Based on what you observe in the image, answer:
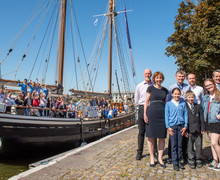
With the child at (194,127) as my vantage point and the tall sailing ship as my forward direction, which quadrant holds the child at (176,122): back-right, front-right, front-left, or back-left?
front-left

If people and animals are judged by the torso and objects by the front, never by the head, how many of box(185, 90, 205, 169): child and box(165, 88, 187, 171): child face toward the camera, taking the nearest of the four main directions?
2

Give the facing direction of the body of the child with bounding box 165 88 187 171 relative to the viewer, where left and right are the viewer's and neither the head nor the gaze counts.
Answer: facing the viewer

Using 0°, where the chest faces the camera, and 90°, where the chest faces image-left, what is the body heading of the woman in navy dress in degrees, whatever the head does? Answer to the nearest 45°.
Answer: approximately 0°

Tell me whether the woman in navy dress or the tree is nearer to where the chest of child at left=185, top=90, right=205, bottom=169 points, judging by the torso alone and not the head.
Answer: the woman in navy dress

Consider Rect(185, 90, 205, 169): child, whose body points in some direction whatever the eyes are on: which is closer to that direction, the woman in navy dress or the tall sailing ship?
the woman in navy dress

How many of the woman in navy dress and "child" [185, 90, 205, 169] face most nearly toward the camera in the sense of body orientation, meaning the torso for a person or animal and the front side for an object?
2

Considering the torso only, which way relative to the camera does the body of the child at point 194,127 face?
toward the camera

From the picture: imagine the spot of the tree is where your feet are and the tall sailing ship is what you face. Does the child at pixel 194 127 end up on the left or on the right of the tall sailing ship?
left
